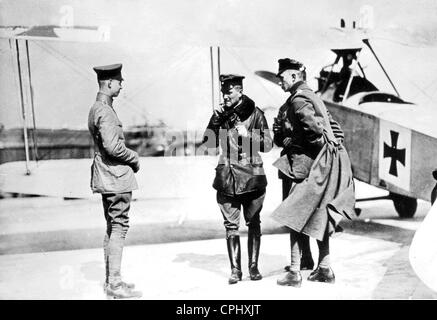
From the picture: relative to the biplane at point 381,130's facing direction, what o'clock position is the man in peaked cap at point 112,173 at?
The man in peaked cap is roughly at 9 o'clock from the biplane.

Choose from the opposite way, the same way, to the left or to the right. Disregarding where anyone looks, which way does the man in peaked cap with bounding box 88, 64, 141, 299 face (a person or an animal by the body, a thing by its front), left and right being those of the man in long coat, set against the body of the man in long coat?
the opposite way

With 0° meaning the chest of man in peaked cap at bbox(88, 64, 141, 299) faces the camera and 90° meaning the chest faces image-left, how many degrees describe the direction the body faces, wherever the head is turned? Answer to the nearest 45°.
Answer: approximately 270°

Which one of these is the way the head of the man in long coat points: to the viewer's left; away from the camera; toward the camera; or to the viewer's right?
to the viewer's left

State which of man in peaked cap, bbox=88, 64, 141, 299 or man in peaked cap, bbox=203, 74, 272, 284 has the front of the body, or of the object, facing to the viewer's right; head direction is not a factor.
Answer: man in peaked cap, bbox=88, 64, 141, 299

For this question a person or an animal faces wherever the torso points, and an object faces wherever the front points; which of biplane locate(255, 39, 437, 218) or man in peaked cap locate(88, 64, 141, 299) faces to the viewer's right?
the man in peaked cap

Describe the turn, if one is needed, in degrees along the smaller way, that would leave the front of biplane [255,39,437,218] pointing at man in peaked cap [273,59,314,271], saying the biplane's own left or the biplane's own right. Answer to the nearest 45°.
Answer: approximately 90° to the biplane's own left

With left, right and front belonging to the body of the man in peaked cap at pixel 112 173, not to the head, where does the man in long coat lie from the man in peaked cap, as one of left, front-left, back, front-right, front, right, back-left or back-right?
front

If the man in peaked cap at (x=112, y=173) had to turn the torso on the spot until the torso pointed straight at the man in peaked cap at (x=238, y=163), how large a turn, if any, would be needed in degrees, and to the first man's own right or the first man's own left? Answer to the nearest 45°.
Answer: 0° — they already face them

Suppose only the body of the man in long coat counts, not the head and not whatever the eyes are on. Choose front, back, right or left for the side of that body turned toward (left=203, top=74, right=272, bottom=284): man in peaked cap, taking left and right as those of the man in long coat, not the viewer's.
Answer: front

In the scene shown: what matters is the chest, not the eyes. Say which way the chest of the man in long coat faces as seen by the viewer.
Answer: to the viewer's left

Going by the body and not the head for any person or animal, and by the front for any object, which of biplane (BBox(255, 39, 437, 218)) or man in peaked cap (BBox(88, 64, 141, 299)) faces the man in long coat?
the man in peaked cap

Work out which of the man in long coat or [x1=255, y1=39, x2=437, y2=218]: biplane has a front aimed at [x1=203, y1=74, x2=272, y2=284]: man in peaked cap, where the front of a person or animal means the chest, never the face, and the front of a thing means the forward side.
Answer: the man in long coat

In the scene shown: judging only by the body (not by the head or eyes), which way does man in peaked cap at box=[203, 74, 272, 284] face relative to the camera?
toward the camera

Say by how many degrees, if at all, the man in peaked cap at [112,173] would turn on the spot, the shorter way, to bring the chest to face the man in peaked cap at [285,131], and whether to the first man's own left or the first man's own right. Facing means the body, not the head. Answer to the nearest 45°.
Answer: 0° — they already face them

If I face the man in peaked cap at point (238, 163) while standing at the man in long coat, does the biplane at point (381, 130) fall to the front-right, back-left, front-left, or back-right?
back-right
